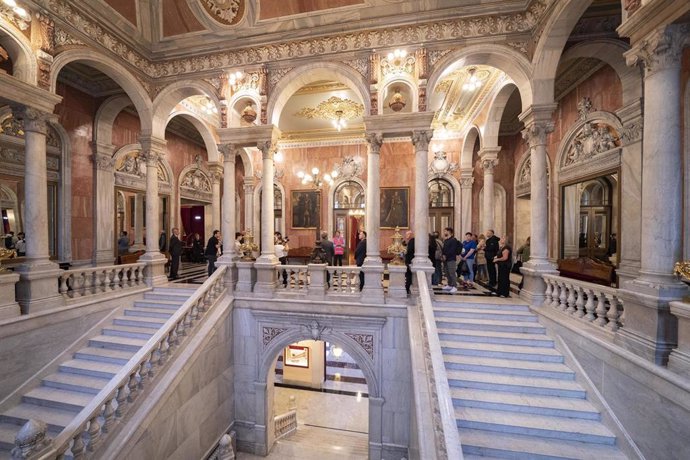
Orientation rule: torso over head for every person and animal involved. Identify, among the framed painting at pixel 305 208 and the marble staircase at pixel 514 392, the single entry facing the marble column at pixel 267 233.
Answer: the framed painting

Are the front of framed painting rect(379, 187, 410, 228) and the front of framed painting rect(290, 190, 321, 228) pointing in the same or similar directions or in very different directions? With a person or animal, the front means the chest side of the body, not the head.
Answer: same or similar directions

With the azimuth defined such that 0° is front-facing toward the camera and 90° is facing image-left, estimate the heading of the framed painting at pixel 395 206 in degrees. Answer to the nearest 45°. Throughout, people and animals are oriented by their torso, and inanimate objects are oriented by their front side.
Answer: approximately 0°

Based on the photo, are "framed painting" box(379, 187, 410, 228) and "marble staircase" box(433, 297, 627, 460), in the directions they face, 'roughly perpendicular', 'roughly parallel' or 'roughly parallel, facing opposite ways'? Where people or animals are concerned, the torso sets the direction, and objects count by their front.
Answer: roughly parallel

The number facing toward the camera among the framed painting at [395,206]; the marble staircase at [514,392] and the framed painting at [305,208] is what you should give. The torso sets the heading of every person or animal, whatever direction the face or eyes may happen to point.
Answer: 3

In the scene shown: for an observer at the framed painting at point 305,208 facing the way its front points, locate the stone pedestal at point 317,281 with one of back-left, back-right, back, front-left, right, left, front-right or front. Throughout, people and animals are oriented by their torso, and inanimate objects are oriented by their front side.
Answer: front

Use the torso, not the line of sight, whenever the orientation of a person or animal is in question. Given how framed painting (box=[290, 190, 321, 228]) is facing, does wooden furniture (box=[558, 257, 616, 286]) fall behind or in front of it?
in front

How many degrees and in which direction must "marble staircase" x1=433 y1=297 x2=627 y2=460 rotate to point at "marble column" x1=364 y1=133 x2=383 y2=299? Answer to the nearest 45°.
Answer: approximately 135° to its right

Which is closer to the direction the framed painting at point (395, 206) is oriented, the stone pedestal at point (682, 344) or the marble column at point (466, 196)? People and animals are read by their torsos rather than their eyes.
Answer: the stone pedestal

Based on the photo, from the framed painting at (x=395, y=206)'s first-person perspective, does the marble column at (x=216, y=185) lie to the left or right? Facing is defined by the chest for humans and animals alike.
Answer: on its right

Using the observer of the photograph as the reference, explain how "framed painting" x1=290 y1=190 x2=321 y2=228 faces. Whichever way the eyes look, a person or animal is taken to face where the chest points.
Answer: facing the viewer

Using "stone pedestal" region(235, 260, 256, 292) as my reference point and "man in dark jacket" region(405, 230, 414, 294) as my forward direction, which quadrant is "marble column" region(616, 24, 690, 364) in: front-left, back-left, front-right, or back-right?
front-right

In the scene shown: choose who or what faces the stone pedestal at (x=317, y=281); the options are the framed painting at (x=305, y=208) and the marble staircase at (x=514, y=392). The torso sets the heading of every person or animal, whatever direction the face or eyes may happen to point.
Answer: the framed painting
